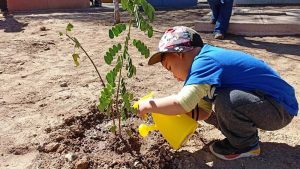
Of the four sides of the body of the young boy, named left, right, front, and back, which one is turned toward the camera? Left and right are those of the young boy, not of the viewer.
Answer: left

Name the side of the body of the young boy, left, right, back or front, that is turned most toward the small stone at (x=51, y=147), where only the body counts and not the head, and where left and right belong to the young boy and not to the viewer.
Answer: front

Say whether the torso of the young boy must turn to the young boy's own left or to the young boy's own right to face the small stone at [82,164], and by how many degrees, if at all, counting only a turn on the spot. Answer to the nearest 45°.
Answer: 0° — they already face it

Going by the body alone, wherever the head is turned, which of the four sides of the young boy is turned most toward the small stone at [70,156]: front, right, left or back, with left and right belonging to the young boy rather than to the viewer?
front
